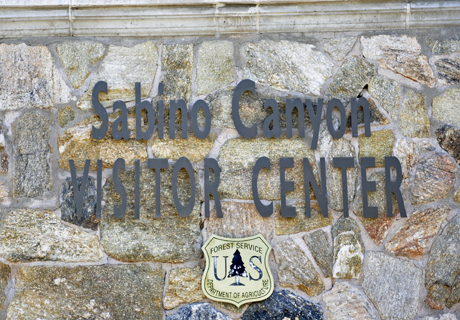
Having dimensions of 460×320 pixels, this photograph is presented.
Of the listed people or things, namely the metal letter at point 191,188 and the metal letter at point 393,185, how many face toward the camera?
2

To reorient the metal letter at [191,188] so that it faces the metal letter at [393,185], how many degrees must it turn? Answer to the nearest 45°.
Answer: approximately 90° to its left

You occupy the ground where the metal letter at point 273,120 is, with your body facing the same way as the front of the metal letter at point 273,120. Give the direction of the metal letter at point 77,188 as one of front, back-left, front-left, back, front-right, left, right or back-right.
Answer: right

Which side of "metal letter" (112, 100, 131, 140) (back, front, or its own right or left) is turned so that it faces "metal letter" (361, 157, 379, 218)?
left

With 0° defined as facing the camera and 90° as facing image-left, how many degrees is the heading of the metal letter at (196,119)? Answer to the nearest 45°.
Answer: approximately 0°

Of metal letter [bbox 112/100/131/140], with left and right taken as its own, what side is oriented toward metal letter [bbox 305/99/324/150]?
left
